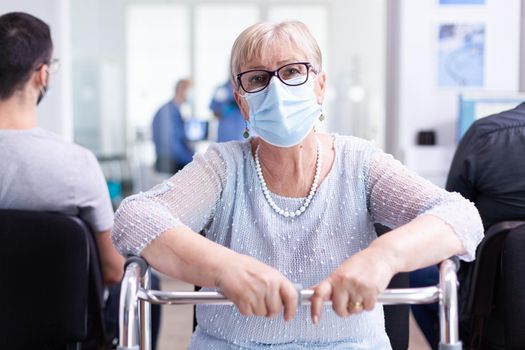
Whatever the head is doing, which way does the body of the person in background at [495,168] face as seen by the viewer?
away from the camera

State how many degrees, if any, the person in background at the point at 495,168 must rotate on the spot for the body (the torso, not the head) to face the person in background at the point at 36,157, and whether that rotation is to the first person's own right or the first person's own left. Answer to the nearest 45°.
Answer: approximately 90° to the first person's own left

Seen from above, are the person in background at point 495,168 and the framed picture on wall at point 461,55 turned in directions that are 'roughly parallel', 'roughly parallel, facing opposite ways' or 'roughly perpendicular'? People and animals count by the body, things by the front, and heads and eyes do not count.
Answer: roughly parallel, facing opposite ways

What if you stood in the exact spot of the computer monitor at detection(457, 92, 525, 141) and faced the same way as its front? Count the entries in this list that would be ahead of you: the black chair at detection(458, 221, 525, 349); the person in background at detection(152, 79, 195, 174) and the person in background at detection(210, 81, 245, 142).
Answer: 1

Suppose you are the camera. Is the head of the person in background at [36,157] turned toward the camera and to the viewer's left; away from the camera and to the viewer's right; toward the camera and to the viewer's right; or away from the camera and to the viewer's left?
away from the camera and to the viewer's right

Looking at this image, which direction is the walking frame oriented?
toward the camera

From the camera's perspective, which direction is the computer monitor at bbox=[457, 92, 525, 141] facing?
toward the camera

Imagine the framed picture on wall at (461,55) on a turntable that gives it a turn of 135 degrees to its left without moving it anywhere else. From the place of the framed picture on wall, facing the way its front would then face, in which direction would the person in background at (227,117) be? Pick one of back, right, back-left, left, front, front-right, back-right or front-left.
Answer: left

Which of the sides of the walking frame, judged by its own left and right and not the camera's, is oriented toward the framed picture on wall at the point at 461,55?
back

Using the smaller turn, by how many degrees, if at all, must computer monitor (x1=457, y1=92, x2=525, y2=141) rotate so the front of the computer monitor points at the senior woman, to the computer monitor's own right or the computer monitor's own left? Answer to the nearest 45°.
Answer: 0° — it already faces them
